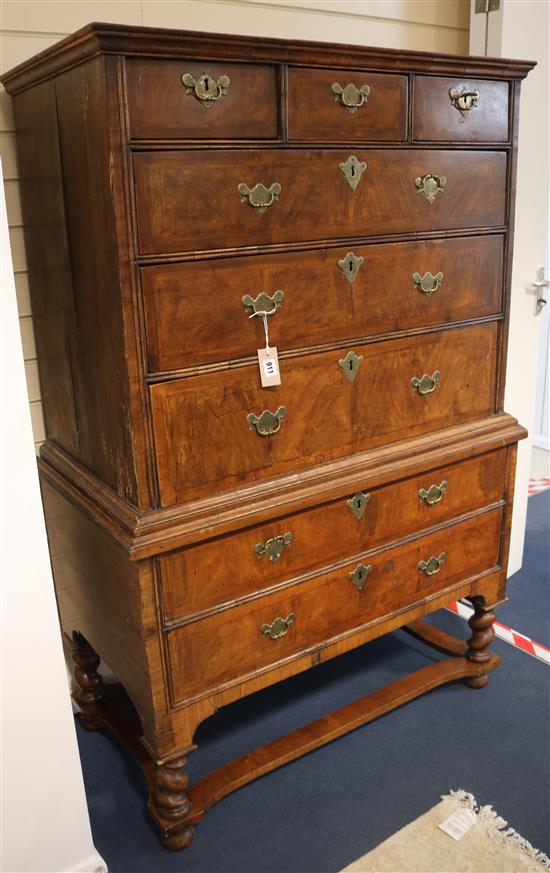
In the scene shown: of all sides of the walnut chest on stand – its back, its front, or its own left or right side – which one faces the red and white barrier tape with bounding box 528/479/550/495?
left

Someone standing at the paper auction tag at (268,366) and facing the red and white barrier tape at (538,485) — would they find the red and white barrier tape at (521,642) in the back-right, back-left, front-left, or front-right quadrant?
front-right

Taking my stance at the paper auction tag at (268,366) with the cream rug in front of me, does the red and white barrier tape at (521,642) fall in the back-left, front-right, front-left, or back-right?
front-left

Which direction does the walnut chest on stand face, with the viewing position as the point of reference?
facing the viewer and to the right of the viewer
